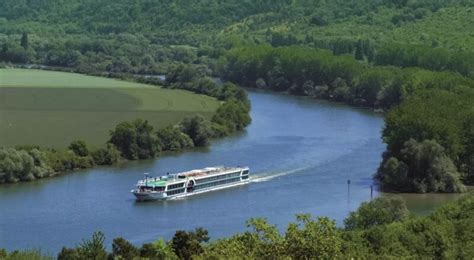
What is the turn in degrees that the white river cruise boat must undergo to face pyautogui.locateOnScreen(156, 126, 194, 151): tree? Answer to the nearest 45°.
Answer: approximately 135° to its right

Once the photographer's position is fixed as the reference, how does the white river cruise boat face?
facing the viewer and to the left of the viewer

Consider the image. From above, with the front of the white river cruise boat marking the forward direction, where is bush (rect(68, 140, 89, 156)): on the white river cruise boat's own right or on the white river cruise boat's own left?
on the white river cruise boat's own right

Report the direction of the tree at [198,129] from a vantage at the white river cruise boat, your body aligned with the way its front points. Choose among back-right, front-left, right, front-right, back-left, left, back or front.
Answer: back-right

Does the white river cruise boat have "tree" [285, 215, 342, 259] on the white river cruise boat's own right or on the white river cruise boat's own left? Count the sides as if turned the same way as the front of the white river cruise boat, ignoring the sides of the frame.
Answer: on the white river cruise boat's own left

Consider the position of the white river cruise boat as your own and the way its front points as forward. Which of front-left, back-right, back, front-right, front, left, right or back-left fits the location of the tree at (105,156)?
right

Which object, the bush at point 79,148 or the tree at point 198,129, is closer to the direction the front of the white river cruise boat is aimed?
the bush

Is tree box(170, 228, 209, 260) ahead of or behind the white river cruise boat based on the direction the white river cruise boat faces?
ahead

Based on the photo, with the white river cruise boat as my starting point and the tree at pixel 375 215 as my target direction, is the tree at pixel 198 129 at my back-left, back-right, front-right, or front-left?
back-left

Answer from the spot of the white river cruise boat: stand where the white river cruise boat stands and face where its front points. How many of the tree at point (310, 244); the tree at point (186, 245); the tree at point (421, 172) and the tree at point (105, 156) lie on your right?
1

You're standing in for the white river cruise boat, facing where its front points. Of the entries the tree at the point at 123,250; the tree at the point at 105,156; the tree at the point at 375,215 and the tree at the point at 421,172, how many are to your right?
1
